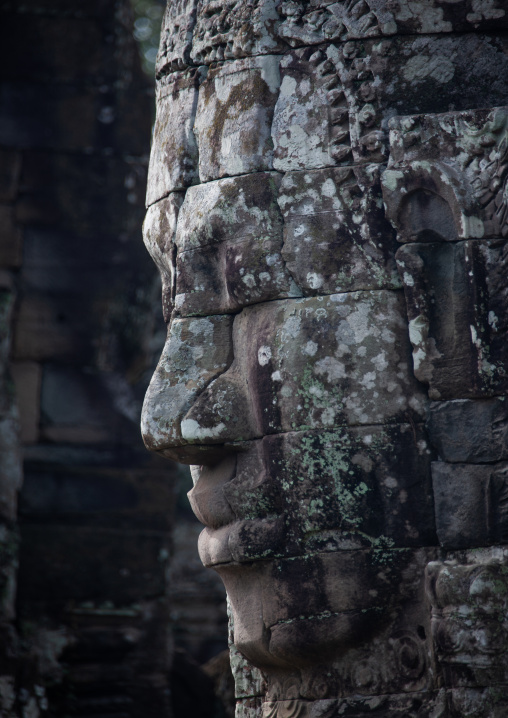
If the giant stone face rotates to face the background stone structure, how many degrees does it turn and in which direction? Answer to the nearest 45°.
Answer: approximately 45° to its right

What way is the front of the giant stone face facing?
to the viewer's left
